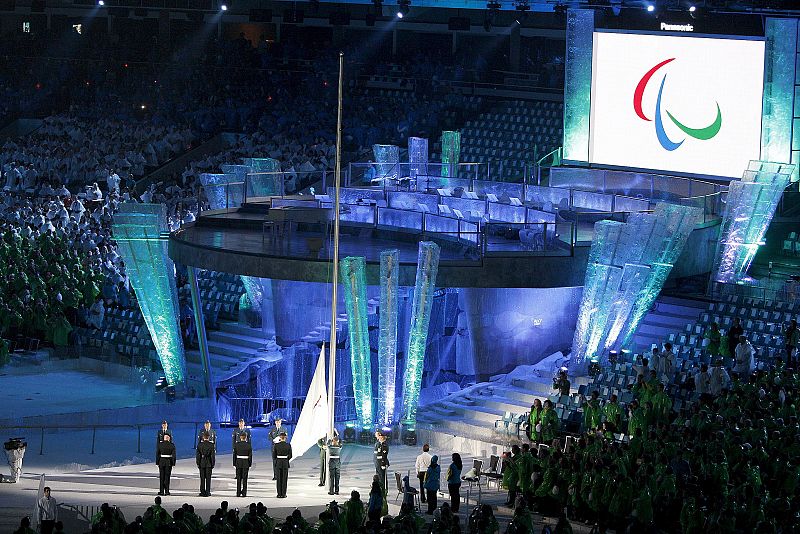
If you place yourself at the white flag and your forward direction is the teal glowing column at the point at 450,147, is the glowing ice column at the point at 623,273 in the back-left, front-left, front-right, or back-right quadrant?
front-right

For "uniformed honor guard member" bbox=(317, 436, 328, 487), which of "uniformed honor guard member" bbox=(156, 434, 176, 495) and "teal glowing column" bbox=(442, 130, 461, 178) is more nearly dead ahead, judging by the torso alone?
the teal glowing column

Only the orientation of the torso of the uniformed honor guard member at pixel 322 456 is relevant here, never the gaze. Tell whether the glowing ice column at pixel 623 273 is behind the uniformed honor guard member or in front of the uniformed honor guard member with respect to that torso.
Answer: in front

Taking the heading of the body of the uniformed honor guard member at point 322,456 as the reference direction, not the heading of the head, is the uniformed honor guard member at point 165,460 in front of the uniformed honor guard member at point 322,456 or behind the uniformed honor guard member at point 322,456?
behind

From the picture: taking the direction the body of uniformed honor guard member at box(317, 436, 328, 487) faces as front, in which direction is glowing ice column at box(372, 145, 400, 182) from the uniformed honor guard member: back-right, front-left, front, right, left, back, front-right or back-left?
left

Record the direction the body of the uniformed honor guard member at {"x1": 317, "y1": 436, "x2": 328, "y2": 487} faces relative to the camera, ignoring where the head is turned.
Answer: to the viewer's right

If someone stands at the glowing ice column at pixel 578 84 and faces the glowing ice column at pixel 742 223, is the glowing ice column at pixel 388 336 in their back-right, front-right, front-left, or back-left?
front-right

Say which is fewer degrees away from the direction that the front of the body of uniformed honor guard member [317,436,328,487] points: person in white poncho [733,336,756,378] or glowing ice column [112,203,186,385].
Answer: the person in white poncho
